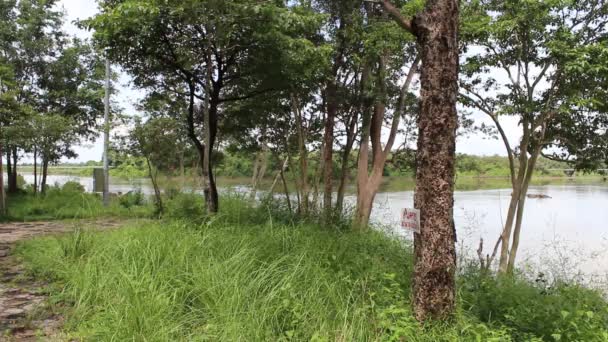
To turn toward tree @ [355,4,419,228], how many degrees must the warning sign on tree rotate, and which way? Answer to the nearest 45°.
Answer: approximately 135° to its right

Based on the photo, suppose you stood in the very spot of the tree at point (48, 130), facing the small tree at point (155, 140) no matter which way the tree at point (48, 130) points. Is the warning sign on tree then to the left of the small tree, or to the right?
right

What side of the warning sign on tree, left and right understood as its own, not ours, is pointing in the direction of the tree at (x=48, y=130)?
right

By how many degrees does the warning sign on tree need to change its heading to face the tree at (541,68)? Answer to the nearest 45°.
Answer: approximately 180°

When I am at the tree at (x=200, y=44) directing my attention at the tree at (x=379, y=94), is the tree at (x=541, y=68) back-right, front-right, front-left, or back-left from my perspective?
front-right

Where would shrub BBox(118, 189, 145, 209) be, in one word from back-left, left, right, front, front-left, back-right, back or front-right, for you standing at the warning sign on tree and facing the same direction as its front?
right

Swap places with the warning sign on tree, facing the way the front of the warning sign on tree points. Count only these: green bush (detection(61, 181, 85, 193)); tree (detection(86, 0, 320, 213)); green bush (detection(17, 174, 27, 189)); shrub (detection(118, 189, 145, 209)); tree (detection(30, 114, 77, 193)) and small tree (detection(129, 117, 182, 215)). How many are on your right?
6

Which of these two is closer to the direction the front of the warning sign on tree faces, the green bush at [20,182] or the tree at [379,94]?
the green bush

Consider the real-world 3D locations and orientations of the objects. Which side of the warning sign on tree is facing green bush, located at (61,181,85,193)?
right
